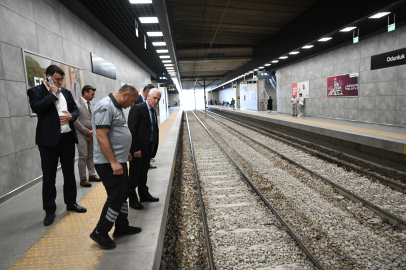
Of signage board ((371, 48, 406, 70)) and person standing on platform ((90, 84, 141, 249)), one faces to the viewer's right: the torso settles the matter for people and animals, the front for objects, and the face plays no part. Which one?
the person standing on platform

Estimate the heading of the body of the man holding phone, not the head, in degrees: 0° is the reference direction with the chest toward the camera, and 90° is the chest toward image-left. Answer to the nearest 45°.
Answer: approximately 315°

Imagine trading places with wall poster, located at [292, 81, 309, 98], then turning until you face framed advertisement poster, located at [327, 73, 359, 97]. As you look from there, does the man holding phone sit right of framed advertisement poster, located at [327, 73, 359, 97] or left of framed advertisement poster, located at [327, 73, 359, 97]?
right

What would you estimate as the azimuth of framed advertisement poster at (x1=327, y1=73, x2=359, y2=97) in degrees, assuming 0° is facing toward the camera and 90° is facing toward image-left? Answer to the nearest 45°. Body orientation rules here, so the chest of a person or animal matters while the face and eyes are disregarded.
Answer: approximately 45°

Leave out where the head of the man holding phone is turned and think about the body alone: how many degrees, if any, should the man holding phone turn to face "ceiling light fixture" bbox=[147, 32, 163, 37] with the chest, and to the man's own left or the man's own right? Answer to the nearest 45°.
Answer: approximately 90° to the man's own left

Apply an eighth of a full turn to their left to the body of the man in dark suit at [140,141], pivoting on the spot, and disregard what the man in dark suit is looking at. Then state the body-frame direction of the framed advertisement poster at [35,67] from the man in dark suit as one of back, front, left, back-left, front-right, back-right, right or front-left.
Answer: back-left

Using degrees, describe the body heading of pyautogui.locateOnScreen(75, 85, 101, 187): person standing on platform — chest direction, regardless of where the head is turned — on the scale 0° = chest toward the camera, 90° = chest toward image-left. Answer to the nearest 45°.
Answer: approximately 315°

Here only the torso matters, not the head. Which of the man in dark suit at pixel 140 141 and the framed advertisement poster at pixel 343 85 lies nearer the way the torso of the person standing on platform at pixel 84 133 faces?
the man in dark suit

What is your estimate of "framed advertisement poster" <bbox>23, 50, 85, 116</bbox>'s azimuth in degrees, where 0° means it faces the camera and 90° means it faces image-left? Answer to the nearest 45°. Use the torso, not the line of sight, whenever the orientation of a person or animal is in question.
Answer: approximately 315°

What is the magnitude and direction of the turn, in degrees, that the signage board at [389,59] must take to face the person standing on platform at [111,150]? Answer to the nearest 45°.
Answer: approximately 45° to its left

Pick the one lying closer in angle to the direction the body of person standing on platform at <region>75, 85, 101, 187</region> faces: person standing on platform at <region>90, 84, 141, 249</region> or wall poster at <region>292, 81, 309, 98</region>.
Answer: the person standing on platform

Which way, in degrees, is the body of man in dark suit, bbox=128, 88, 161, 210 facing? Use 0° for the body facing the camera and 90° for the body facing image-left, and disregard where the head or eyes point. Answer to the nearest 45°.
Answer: approximately 315°

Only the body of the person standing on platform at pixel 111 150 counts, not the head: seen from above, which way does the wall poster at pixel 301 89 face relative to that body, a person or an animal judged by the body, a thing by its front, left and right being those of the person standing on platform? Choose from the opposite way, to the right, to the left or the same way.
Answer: the opposite way
